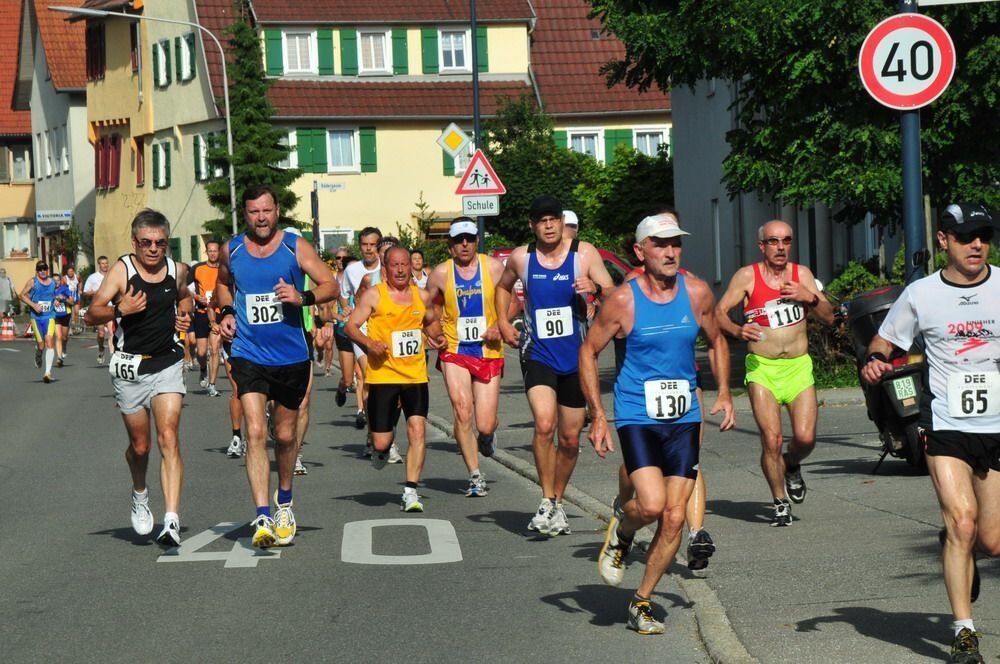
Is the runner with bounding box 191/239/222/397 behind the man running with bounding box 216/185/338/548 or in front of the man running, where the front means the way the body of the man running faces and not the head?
behind

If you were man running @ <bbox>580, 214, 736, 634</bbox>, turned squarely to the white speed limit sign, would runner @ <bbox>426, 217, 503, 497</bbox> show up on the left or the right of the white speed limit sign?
left

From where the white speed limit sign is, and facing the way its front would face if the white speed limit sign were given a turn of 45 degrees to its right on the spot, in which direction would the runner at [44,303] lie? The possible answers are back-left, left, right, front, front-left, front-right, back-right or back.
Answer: right

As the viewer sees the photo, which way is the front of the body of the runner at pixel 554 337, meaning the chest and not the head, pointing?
toward the camera

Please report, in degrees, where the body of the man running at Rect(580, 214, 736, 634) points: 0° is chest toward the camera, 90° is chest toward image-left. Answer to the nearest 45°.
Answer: approximately 315°

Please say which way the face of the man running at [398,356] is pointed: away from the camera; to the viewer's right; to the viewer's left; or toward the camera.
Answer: toward the camera

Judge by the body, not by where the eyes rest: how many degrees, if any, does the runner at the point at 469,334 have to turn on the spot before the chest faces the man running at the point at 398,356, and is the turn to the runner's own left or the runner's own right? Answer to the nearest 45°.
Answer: approximately 90° to the runner's own right

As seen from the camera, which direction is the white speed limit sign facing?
toward the camera

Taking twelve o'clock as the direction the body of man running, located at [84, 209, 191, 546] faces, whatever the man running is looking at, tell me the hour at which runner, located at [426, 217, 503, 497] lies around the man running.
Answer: The runner is roughly at 8 o'clock from the man running.

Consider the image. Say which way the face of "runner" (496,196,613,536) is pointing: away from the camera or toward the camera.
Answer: toward the camera

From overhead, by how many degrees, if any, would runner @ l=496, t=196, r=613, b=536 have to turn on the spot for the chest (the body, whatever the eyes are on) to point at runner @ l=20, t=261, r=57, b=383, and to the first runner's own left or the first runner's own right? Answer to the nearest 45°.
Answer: approximately 135° to the first runner's own right

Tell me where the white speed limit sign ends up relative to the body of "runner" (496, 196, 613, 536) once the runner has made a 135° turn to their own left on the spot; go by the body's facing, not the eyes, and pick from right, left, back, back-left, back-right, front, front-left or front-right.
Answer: front-right

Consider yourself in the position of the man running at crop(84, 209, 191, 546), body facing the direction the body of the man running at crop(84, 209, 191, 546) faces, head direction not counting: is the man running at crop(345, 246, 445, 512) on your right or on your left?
on your left

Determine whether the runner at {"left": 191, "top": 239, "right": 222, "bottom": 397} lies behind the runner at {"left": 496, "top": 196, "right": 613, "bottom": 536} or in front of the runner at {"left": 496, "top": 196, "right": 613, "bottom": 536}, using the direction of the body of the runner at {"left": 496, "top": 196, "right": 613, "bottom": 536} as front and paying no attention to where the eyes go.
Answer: behind
